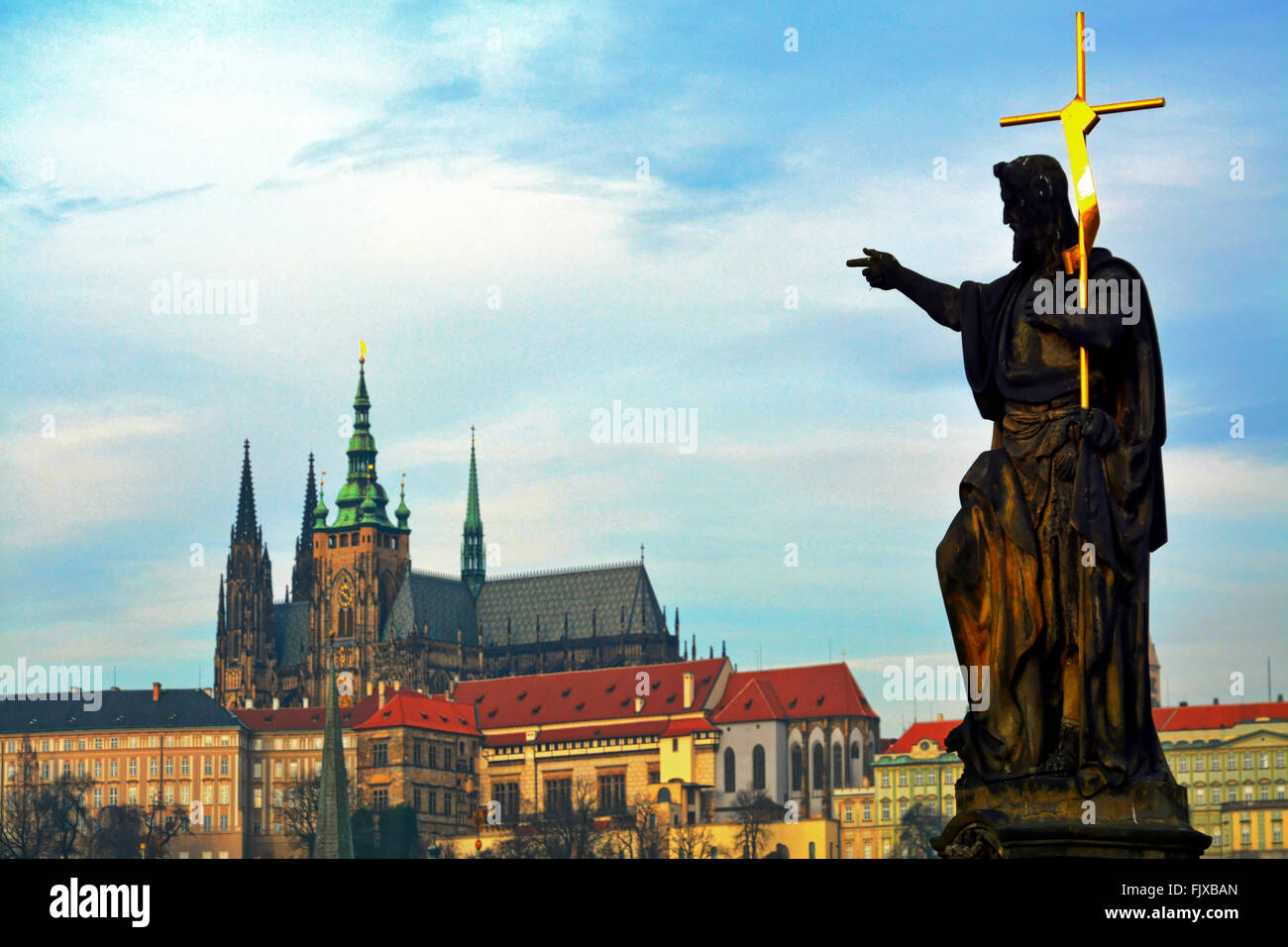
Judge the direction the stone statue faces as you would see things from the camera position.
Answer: facing the viewer and to the left of the viewer
